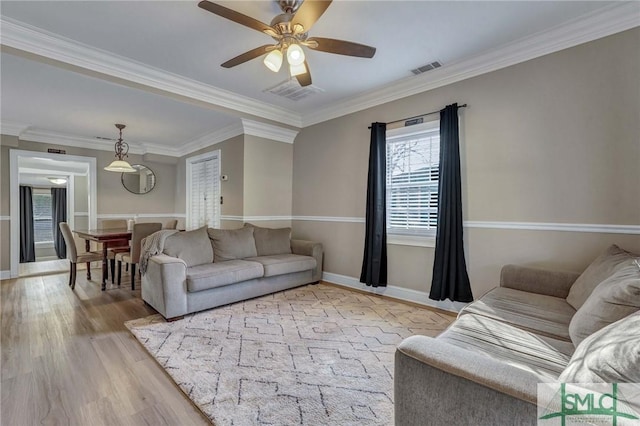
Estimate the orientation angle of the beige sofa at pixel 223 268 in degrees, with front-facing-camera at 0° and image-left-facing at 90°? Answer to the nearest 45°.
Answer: approximately 315°

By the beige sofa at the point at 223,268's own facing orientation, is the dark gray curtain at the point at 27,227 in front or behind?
behind

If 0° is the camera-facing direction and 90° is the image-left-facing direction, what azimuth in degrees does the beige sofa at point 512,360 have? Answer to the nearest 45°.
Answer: approximately 90°

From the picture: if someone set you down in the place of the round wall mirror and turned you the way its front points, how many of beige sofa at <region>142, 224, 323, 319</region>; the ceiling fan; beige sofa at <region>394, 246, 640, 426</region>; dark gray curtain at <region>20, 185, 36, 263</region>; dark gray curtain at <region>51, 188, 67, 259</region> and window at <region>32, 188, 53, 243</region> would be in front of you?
3

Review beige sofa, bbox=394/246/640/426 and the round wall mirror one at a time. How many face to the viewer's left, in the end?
1

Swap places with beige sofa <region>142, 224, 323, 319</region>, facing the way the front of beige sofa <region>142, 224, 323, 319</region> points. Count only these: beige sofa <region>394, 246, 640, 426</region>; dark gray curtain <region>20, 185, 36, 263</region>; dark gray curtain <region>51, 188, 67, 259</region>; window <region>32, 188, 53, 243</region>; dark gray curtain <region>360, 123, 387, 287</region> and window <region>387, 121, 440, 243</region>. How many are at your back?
3

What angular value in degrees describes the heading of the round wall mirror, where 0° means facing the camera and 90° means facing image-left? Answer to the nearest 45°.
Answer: approximately 0°

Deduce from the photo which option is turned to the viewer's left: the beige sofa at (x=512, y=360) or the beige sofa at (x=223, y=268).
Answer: the beige sofa at (x=512, y=360)

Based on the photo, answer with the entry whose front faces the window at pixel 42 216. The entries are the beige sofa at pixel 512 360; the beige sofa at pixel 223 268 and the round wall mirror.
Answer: the beige sofa at pixel 512 360
